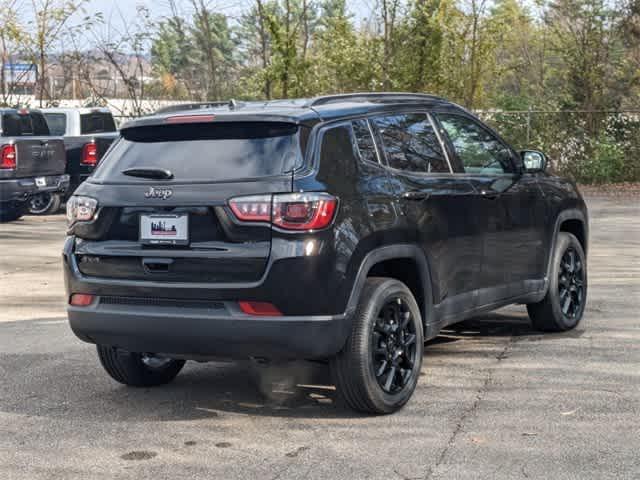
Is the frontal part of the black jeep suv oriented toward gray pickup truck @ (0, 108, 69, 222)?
no

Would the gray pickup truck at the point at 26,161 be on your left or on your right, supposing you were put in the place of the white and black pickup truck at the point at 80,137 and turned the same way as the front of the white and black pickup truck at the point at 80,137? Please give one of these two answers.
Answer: on your left

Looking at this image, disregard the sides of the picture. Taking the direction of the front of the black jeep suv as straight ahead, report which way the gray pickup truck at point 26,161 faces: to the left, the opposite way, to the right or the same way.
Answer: to the left

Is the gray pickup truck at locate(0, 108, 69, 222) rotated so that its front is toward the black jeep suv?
no

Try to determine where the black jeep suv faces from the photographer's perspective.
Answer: facing away from the viewer and to the right of the viewer

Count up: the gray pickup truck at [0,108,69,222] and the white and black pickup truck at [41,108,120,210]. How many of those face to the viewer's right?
0

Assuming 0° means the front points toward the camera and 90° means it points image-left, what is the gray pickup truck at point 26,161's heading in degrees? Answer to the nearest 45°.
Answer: approximately 135°

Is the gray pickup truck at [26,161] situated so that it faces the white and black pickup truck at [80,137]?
no

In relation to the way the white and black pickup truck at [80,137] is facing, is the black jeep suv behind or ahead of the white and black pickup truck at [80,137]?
behind

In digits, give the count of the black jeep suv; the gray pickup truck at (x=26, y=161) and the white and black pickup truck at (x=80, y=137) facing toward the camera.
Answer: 0

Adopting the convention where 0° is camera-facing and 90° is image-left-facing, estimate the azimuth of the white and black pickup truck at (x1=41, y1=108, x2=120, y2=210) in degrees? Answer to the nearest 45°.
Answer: approximately 135°
